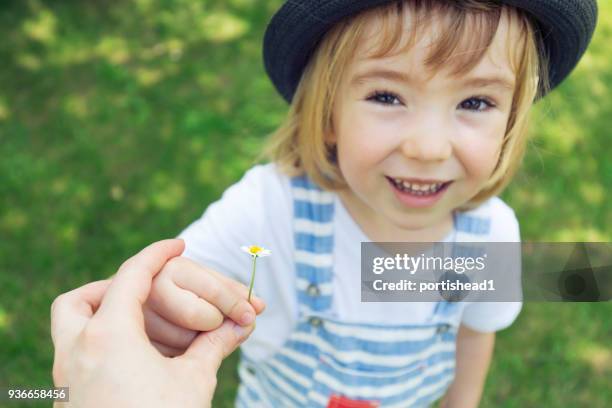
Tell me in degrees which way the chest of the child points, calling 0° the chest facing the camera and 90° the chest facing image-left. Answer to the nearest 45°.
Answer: approximately 0°
